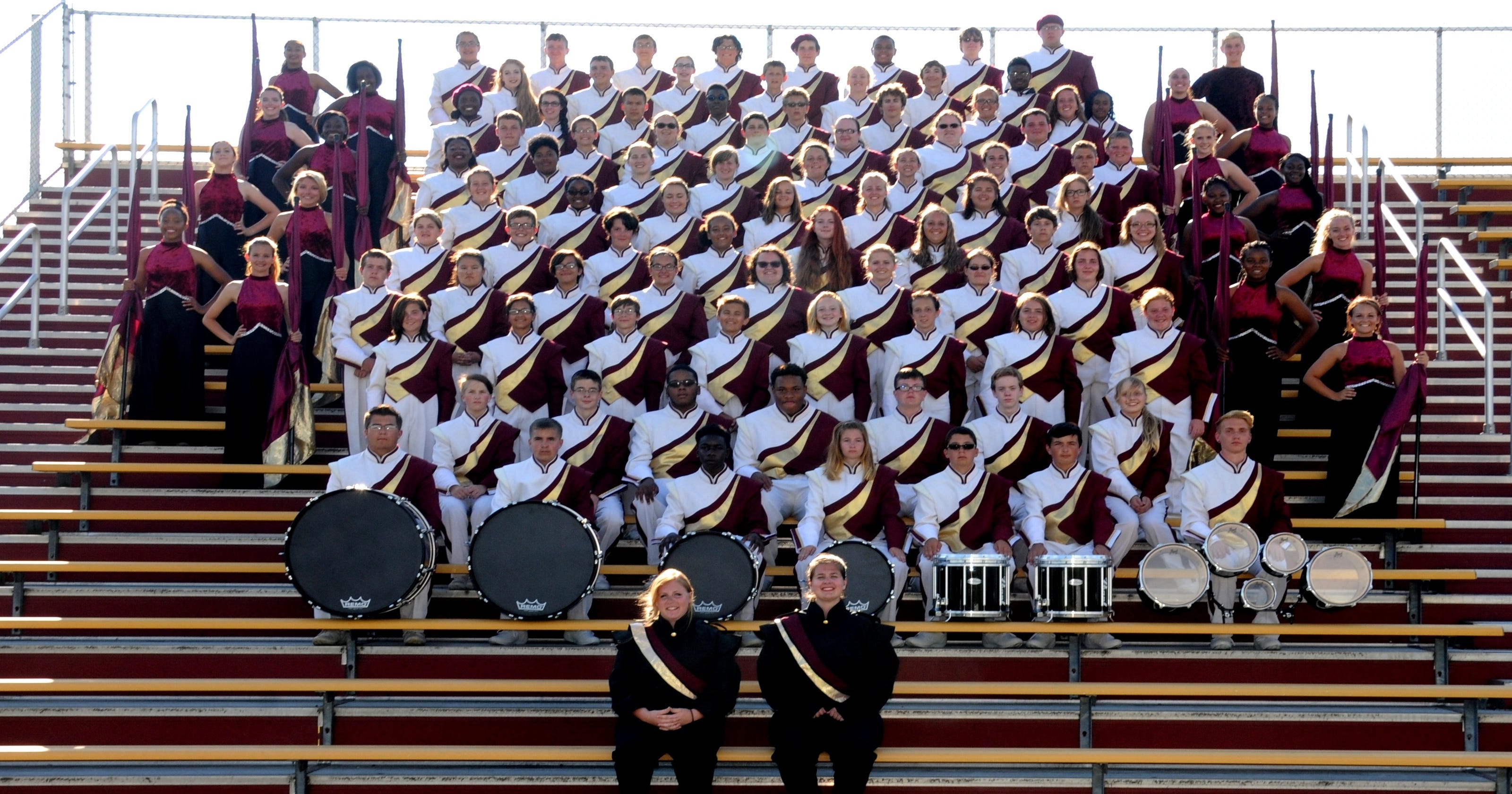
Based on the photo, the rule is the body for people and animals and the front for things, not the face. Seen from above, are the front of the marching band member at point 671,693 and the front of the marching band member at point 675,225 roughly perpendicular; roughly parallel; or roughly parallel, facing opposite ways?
roughly parallel

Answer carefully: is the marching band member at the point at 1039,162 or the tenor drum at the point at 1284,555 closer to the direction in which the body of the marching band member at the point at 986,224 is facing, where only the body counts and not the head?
the tenor drum

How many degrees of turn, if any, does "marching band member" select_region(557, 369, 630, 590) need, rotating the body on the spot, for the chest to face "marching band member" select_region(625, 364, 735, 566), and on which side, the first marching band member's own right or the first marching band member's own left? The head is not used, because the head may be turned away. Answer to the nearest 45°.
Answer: approximately 90° to the first marching band member's own left

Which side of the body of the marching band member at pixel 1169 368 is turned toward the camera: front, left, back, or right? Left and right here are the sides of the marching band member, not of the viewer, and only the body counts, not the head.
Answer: front

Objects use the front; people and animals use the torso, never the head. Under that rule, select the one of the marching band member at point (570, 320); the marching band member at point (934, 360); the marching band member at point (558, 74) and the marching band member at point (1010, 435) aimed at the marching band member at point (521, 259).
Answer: the marching band member at point (558, 74)

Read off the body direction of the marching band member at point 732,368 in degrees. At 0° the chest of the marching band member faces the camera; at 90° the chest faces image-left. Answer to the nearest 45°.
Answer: approximately 0°

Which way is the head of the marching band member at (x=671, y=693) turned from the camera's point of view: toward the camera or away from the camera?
toward the camera

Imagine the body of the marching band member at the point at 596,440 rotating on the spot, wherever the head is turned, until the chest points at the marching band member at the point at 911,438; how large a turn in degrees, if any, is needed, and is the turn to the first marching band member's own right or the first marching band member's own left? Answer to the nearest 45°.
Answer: approximately 90° to the first marching band member's own left

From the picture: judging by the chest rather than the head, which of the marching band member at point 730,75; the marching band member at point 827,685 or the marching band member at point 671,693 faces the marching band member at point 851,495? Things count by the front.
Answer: the marching band member at point 730,75

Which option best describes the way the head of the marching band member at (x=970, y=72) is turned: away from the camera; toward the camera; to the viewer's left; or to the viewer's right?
toward the camera

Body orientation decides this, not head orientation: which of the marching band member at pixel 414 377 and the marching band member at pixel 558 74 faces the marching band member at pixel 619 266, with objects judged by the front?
the marching band member at pixel 558 74

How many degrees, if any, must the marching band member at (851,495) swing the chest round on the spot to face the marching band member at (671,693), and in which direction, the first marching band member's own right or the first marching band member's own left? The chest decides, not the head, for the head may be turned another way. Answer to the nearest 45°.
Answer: approximately 45° to the first marching band member's own right

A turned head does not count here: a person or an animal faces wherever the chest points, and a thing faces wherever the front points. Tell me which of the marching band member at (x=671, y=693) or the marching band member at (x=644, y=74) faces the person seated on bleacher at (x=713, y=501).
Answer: the marching band member at (x=644, y=74)

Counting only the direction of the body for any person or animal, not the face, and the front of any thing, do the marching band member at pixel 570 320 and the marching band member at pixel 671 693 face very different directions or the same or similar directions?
same or similar directions

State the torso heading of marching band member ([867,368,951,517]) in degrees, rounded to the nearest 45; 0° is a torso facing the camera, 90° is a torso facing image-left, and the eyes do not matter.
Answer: approximately 0°

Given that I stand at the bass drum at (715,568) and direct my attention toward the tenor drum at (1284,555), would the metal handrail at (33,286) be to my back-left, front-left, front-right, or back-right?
back-left

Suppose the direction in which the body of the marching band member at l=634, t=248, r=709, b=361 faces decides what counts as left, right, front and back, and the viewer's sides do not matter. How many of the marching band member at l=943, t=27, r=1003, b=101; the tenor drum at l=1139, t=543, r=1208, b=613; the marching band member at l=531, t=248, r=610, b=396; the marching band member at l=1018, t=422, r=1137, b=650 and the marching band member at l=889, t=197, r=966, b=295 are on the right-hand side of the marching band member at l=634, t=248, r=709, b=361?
1

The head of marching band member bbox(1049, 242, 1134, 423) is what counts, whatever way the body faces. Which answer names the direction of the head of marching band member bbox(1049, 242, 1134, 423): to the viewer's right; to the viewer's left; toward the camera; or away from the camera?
toward the camera

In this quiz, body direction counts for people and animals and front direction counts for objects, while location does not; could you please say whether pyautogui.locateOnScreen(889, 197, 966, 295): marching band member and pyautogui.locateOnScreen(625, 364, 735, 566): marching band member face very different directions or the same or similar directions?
same or similar directions
